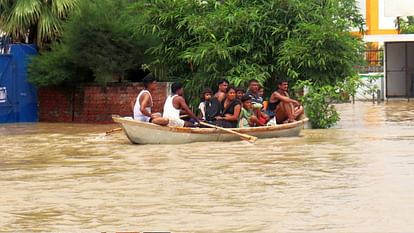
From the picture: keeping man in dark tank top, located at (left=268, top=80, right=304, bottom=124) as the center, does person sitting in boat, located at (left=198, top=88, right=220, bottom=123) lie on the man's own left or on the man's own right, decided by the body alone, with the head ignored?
on the man's own right

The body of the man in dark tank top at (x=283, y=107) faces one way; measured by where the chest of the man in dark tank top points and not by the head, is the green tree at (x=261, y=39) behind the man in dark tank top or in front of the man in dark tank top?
behind
